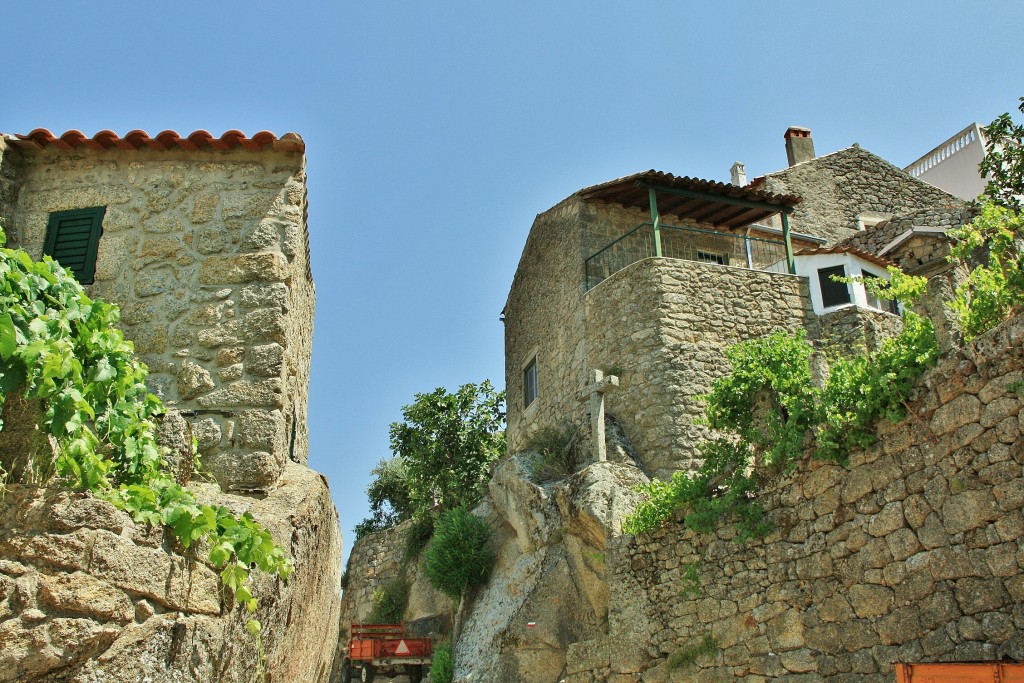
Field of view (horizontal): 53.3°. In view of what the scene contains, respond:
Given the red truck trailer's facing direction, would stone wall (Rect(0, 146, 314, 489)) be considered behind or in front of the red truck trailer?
behind

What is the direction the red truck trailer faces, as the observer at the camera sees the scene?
facing away from the viewer

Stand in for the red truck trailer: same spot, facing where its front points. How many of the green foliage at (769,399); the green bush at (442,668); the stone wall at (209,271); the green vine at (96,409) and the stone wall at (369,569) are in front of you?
1

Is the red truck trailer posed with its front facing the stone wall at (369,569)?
yes

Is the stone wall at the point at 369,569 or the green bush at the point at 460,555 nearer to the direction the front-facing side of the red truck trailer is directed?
the stone wall
